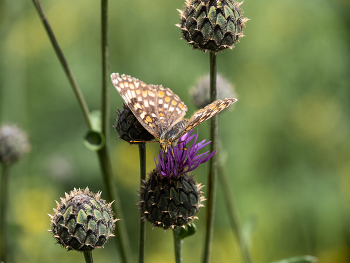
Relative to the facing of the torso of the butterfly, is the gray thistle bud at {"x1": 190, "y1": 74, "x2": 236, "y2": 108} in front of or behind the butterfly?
behind

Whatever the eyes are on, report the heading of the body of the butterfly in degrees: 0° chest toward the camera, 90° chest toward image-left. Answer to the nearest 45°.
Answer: approximately 45°

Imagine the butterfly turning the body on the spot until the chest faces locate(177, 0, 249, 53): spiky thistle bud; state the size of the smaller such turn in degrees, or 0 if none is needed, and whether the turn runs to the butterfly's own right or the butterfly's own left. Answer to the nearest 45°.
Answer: approximately 90° to the butterfly's own left

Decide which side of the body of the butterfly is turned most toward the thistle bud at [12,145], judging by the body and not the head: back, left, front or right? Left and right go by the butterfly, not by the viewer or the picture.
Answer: right
